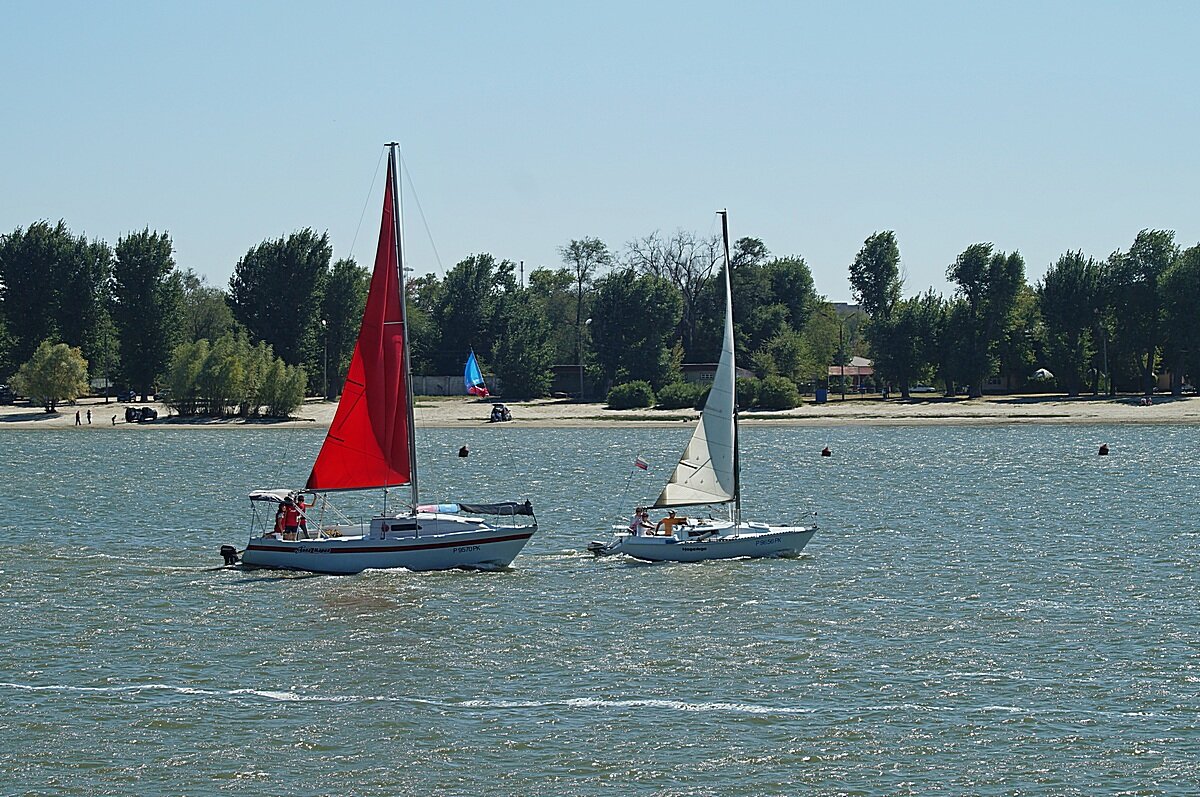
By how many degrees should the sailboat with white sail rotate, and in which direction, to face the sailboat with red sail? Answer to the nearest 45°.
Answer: approximately 180°

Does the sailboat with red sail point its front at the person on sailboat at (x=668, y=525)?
yes

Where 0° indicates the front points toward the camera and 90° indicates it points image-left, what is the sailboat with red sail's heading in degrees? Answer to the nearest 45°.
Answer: approximately 270°

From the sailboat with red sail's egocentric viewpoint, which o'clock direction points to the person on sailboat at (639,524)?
The person on sailboat is roughly at 12 o'clock from the sailboat with red sail.

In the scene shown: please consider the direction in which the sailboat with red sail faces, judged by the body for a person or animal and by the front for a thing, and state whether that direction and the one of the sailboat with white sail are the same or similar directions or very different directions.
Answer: same or similar directions

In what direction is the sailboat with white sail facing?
to the viewer's right

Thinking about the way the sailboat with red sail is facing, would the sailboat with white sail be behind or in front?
in front

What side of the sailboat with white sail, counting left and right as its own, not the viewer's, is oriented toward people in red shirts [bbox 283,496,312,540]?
back

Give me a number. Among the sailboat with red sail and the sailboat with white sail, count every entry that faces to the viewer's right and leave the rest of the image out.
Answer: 2
